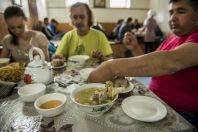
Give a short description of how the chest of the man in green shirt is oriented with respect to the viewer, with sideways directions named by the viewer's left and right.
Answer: facing the viewer

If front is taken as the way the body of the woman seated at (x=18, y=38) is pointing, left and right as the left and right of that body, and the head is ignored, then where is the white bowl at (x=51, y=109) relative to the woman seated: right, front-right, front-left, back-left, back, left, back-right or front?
front

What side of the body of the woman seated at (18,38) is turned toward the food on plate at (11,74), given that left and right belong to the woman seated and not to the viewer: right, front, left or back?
front

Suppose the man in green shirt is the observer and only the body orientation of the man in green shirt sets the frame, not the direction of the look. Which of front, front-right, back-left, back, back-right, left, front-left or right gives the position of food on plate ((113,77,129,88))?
front

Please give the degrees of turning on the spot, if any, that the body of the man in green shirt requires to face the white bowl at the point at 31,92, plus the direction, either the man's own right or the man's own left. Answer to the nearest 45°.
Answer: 0° — they already face it

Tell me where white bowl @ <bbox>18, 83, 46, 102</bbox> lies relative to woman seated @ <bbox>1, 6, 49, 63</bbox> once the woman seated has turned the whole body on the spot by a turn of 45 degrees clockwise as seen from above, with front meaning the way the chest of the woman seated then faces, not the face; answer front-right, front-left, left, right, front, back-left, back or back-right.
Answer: front-left

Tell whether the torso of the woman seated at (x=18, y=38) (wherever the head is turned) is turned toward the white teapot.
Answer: yes

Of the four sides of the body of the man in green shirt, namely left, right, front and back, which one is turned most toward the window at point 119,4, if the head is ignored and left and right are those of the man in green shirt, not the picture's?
back

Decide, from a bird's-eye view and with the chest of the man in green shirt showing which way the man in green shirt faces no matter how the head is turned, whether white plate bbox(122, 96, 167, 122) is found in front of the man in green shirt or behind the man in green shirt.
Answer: in front

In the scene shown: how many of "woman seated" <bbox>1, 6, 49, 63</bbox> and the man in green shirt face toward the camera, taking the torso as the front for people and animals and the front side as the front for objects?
2

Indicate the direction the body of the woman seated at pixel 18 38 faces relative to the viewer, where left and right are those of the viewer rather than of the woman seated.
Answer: facing the viewer
